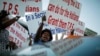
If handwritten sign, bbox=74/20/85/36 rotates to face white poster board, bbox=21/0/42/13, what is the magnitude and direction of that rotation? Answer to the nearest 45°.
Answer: approximately 45° to its right

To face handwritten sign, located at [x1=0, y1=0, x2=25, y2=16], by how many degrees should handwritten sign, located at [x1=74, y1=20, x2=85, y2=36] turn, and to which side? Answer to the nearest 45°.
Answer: approximately 45° to its right

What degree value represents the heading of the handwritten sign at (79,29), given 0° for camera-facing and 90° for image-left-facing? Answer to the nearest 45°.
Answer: approximately 0°

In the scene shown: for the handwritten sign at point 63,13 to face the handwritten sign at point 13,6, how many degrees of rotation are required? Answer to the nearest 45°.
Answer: approximately 90° to its right

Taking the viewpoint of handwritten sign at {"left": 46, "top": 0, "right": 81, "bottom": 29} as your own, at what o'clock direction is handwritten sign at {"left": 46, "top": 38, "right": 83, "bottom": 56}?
handwritten sign at {"left": 46, "top": 38, "right": 83, "bottom": 56} is roughly at 12 o'clock from handwritten sign at {"left": 46, "top": 0, "right": 81, "bottom": 29}.

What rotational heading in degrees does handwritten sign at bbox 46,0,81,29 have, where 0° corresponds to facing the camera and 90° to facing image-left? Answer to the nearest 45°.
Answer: approximately 0°

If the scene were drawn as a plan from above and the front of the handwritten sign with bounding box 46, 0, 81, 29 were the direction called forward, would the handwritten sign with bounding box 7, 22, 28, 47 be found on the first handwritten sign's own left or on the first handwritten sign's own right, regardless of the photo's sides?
on the first handwritten sign's own right

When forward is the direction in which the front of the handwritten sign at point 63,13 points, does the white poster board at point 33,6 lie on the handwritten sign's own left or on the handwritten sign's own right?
on the handwritten sign's own right
